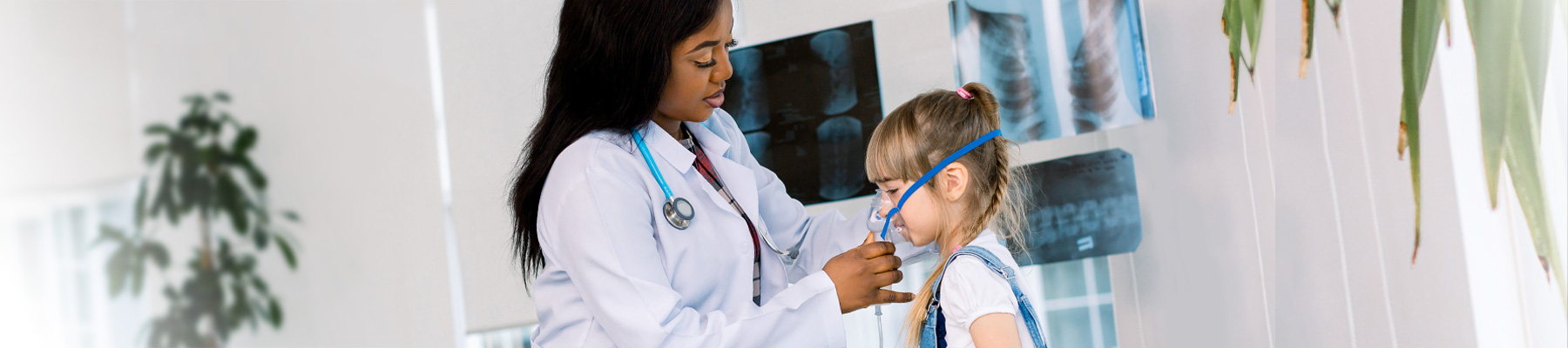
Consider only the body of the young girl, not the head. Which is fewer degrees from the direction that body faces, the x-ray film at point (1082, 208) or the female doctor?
the female doctor

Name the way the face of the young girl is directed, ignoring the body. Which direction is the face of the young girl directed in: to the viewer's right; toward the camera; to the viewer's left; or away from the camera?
to the viewer's left

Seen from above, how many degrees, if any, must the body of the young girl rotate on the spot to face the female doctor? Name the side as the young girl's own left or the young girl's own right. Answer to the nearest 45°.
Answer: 0° — they already face them

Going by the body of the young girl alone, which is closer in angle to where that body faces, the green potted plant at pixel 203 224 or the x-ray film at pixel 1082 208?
the green potted plant

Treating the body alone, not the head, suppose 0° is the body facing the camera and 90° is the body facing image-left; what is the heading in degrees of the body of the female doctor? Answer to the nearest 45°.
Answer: approximately 315°

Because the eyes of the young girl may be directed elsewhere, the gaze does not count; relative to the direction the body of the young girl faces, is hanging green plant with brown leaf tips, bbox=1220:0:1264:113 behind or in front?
behind

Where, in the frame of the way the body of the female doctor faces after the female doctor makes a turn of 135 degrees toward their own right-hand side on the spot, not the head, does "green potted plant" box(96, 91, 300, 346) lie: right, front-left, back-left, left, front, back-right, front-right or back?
front-right

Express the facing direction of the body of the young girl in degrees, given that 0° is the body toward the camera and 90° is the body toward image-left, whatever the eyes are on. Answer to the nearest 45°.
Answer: approximately 90°

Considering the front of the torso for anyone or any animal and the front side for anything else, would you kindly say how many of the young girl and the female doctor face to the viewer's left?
1
